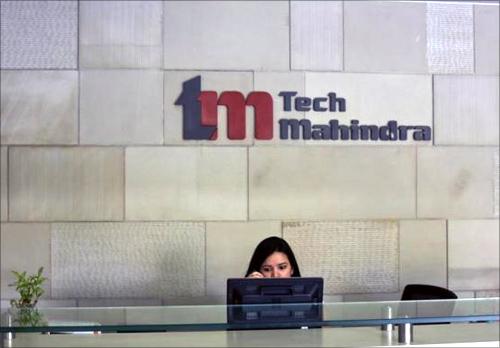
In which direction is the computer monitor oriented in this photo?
away from the camera

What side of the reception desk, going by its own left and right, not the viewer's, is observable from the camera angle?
front
